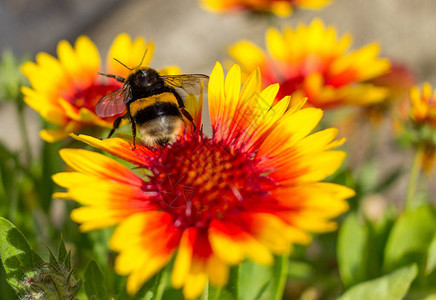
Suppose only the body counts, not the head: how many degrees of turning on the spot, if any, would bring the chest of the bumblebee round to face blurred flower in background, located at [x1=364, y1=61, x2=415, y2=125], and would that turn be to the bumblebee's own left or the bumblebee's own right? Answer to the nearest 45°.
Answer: approximately 45° to the bumblebee's own right

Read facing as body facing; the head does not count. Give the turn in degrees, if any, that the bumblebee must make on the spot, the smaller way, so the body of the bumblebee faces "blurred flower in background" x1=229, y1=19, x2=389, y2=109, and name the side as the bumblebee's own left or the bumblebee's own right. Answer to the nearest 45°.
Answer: approximately 45° to the bumblebee's own right

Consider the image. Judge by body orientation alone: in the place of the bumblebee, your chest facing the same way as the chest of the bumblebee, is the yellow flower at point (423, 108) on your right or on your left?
on your right

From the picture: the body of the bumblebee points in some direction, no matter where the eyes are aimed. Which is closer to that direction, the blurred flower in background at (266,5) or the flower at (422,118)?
the blurred flower in background

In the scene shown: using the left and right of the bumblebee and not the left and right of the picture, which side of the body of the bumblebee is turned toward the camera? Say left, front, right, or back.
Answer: back

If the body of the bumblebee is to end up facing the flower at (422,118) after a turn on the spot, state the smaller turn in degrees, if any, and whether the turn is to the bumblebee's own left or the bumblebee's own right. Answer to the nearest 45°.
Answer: approximately 90° to the bumblebee's own right
